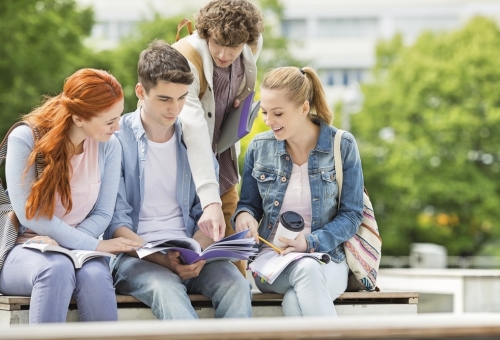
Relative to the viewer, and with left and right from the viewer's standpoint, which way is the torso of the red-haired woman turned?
facing the viewer and to the right of the viewer

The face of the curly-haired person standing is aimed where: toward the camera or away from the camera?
toward the camera

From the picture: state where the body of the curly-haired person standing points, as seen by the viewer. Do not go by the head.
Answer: toward the camera

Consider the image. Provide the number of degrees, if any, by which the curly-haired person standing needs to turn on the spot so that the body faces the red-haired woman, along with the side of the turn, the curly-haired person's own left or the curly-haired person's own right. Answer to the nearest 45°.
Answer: approximately 45° to the curly-haired person's own right

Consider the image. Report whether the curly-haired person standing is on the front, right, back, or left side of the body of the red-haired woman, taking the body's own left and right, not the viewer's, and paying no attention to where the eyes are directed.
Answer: left

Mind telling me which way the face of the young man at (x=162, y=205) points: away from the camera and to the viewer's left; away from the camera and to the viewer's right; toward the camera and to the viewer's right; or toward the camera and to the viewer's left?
toward the camera and to the viewer's right

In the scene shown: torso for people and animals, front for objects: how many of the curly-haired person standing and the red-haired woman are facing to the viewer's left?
0
